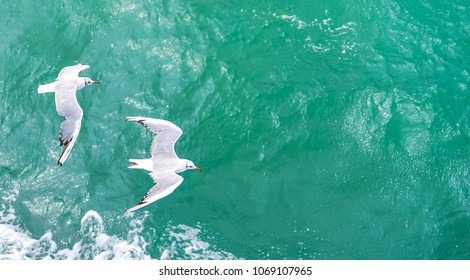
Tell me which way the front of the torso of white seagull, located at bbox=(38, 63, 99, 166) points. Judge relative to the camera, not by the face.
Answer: to the viewer's right

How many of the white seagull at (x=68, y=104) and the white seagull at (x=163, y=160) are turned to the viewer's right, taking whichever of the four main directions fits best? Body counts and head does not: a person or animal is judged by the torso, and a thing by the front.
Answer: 2

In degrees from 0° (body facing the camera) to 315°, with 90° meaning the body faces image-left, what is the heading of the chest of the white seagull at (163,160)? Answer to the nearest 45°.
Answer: approximately 270°

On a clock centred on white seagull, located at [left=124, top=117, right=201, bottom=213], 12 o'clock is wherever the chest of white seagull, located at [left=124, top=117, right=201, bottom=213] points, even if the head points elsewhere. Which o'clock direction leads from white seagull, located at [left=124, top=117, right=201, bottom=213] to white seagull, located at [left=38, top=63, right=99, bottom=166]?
white seagull, located at [left=38, top=63, right=99, bottom=166] is roughly at 7 o'clock from white seagull, located at [left=124, top=117, right=201, bottom=213].

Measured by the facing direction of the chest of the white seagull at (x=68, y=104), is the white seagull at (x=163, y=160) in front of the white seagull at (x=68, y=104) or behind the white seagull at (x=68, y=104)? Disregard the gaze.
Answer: in front
